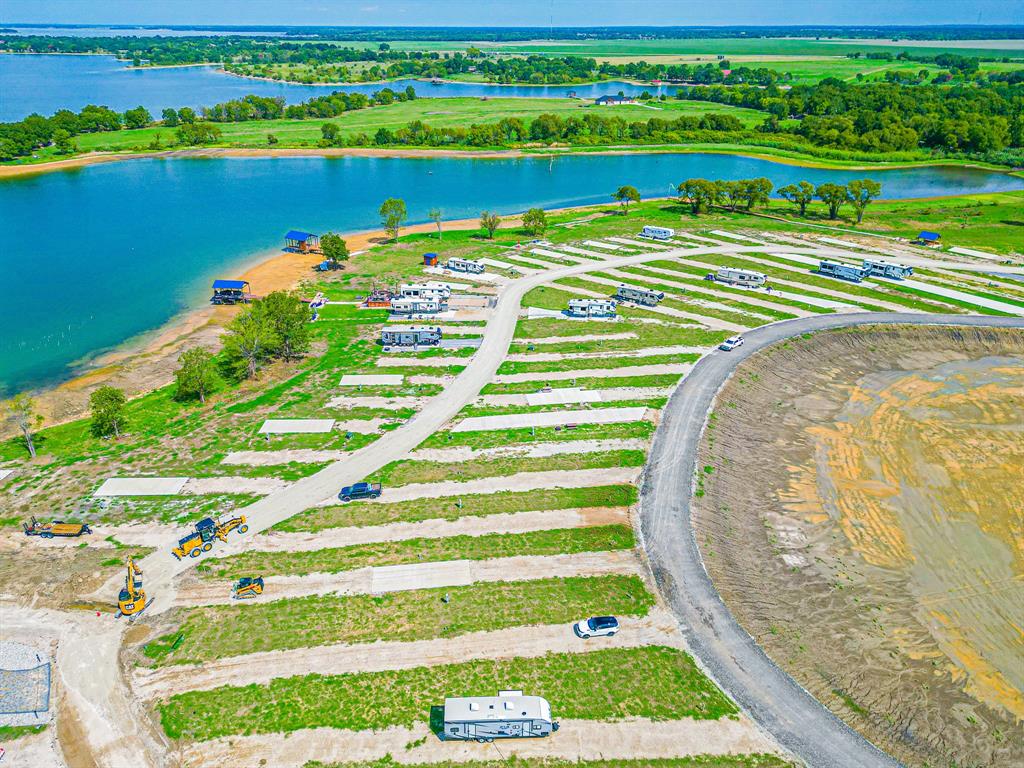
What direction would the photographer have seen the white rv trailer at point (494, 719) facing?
facing to the right of the viewer

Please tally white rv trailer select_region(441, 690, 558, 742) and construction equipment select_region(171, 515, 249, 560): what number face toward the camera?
0

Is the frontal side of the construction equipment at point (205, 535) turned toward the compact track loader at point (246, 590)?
no

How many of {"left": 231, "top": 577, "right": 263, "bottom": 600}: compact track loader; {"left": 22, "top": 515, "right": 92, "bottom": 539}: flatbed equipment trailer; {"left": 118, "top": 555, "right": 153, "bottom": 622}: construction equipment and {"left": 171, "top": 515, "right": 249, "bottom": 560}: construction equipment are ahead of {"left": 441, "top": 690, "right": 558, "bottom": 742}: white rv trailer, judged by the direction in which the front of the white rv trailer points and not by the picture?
0

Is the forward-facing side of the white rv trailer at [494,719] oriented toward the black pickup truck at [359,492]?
no

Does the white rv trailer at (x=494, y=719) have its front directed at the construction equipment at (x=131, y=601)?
no

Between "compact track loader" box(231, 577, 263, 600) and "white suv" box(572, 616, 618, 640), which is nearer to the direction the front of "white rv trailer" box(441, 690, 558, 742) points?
the white suv
